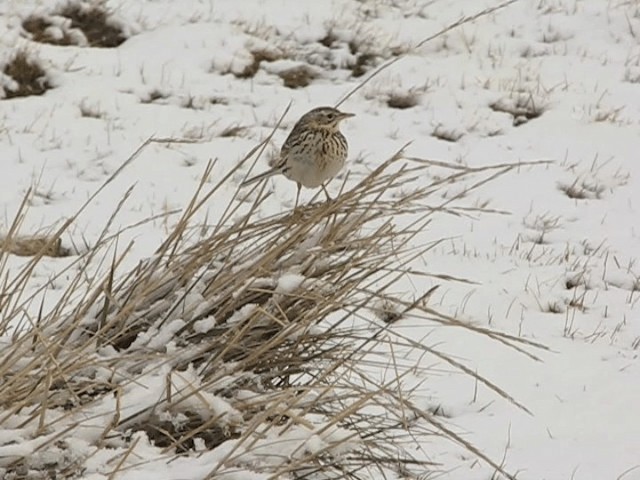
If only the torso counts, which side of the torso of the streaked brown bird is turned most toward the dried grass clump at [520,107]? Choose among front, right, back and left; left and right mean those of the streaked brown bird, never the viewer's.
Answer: left

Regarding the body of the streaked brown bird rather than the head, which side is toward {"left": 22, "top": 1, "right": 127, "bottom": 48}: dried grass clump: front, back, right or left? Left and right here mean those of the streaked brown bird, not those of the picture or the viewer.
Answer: back

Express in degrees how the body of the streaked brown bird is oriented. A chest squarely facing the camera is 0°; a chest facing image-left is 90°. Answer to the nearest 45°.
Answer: approximately 315°

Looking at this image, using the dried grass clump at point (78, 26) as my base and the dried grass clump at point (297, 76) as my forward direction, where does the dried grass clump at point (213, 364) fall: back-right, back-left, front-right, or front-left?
front-right

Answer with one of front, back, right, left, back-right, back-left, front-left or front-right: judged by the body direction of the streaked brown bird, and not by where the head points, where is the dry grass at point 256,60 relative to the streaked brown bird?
back-left

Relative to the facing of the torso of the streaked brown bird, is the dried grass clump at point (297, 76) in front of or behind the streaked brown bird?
behind

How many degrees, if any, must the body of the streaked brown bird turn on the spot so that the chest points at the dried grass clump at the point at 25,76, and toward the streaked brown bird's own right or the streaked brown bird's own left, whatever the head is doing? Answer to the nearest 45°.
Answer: approximately 180°
